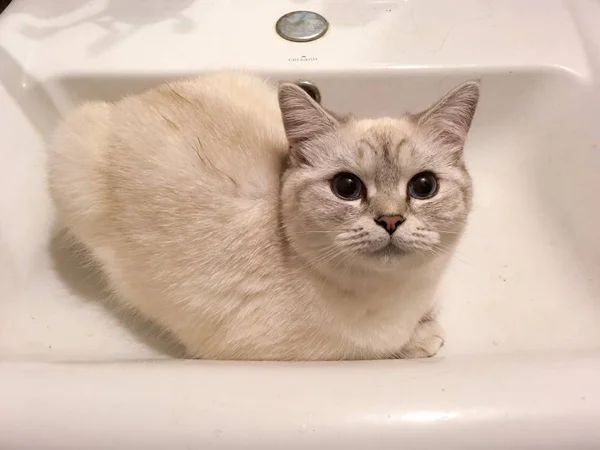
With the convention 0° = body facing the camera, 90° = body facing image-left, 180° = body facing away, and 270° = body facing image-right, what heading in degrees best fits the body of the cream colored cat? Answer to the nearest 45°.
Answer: approximately 315°

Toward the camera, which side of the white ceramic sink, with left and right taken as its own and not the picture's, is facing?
front
